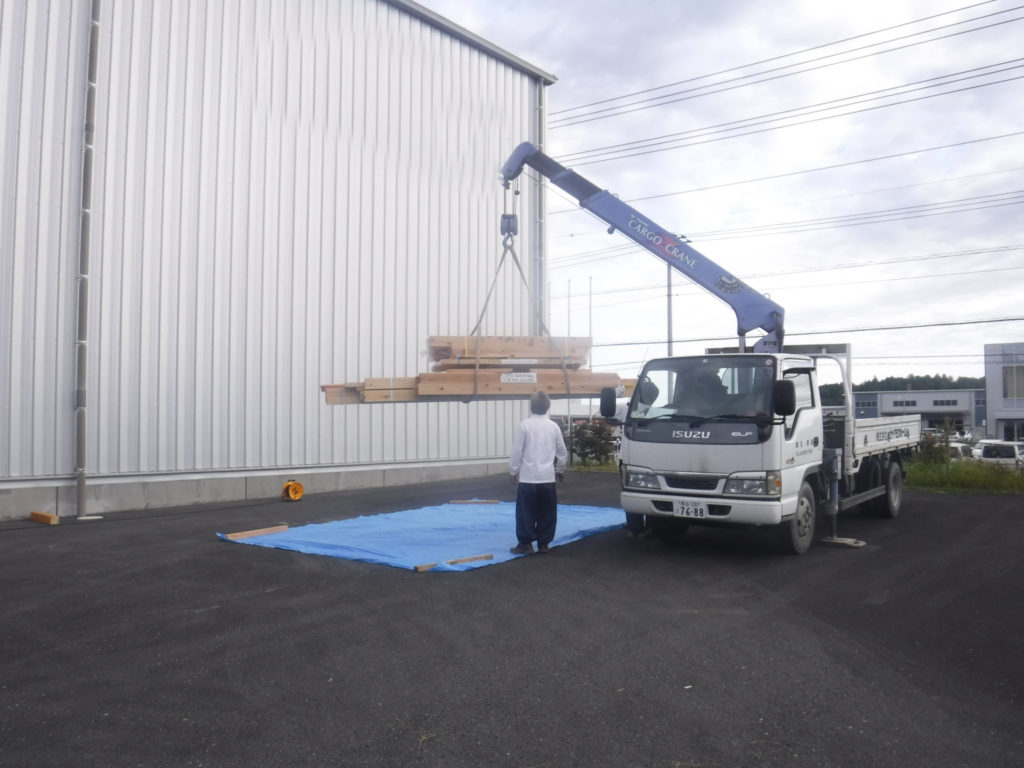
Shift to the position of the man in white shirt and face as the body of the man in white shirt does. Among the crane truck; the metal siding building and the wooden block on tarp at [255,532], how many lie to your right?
1

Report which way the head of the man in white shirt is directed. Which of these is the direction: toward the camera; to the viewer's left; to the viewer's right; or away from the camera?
away from the camera

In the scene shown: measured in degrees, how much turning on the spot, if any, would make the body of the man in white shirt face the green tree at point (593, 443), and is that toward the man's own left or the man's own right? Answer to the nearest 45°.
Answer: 0° — they already face it

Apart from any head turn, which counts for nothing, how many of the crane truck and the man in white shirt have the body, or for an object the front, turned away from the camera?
1

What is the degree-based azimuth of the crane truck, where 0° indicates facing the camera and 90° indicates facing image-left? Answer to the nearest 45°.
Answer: approximately 45°

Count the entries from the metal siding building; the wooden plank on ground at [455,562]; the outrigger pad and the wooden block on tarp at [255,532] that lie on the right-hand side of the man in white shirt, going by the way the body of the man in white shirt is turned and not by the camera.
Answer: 1

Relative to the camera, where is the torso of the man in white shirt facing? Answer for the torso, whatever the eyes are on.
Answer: away from the camera

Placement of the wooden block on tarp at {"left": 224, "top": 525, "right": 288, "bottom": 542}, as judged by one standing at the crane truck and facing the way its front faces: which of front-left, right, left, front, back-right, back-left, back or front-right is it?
front-right

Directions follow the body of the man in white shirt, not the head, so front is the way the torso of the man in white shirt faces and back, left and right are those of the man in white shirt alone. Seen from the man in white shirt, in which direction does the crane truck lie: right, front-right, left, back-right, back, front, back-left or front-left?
right

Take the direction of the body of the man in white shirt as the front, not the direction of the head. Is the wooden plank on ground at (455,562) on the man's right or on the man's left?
on the man's left

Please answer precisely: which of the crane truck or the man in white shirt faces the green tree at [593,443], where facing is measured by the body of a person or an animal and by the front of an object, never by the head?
the man in white shirt

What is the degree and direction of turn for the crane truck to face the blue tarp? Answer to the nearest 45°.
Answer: approximately 45° to its right

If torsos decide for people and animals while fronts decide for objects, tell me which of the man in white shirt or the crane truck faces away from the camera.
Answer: the man in white shirt
